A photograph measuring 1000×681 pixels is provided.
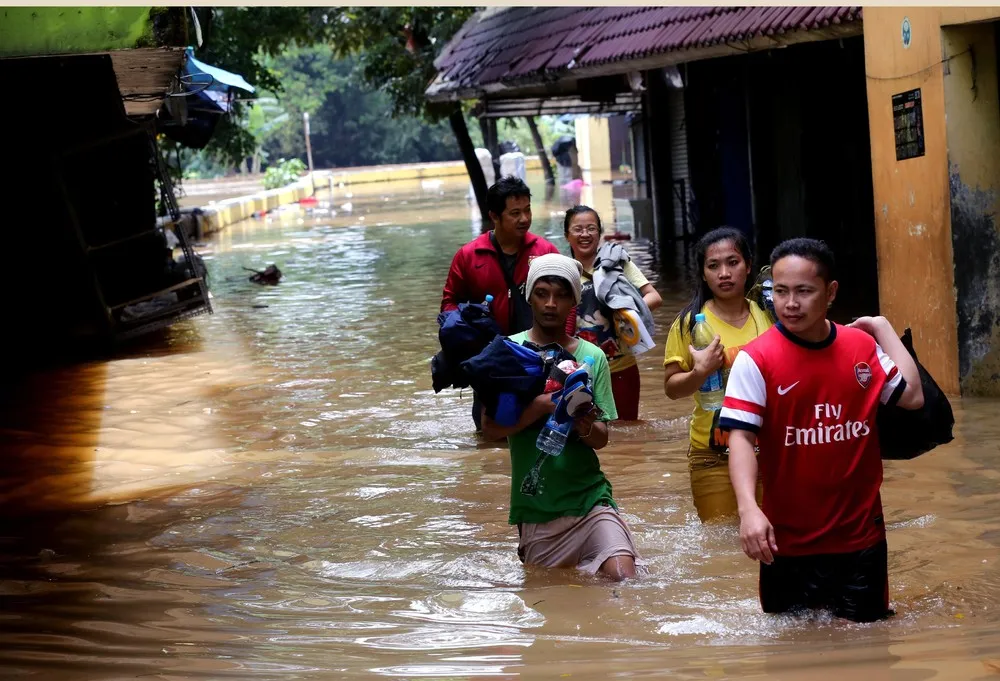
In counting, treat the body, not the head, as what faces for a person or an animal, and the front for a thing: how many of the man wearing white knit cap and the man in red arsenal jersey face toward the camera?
2

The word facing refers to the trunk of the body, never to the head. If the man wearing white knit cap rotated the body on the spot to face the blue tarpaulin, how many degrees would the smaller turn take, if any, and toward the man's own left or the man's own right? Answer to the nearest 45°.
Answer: approximately 180°

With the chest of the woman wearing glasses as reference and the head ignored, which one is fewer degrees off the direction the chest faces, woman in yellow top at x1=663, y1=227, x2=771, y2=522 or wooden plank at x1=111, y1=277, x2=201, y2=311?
the woman in yellow top

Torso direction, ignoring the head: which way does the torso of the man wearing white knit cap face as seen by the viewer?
toward the camera

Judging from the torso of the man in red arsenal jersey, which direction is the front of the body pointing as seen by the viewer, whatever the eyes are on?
toward the camera

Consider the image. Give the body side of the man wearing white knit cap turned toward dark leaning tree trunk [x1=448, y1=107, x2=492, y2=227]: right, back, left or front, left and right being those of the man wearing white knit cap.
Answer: back

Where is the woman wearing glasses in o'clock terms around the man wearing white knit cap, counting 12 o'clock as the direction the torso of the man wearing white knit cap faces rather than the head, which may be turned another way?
The woman wearing glasses is roughly at 6 o'clock from the man wearing white knit cap.

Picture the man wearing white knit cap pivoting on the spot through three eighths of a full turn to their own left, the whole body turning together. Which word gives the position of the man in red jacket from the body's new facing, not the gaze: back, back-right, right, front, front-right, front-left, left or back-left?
front-left

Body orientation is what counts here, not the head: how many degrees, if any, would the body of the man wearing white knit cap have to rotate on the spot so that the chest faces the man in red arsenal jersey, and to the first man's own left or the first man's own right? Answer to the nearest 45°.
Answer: approximately 45° to the first man's own left

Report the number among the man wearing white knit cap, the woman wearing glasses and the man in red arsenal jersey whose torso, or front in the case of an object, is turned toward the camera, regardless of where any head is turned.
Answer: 3

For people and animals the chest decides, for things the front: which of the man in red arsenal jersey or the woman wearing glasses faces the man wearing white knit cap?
the woman wearing glasses
